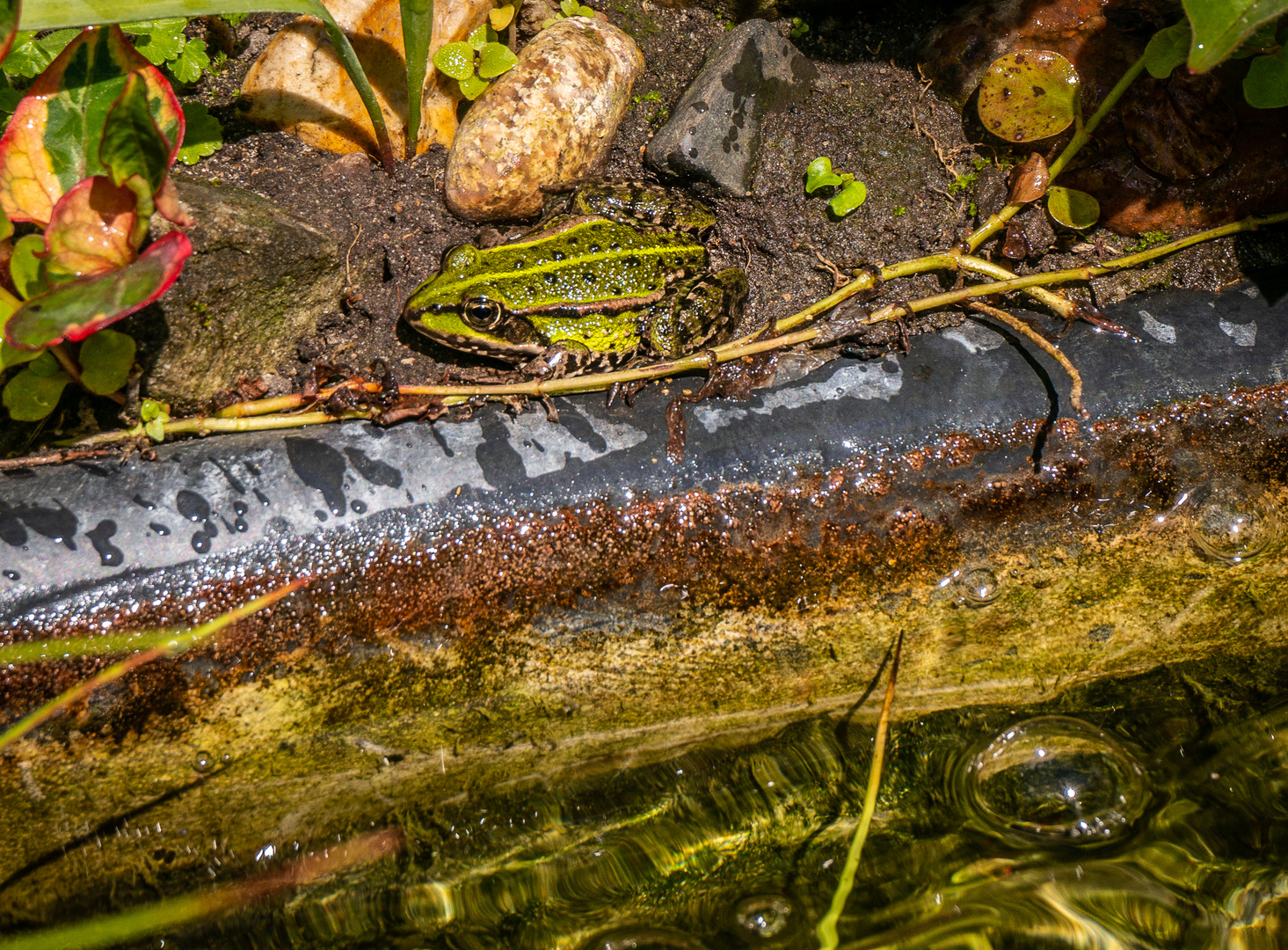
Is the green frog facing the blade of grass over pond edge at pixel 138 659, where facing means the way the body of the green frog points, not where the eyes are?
no

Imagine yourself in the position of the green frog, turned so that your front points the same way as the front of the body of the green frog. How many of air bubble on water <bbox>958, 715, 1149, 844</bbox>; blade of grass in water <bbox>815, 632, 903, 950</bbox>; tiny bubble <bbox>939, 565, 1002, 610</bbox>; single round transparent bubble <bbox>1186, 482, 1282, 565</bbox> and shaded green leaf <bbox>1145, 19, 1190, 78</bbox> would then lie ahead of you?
0

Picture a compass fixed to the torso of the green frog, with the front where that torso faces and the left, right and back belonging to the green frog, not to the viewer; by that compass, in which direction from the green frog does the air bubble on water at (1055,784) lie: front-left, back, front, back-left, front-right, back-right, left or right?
back-left

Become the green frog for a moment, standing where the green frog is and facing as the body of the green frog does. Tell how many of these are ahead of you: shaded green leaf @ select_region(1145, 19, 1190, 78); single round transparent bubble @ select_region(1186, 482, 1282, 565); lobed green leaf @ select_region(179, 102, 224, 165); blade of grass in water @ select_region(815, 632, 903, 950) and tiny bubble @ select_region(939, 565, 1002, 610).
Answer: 1

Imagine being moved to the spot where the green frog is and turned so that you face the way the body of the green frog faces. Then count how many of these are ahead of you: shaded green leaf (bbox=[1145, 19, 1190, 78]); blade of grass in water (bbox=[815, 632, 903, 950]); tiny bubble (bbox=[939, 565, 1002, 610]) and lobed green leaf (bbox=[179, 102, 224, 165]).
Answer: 1

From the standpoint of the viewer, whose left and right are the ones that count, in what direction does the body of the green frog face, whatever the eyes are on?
facing to the left of the viewer

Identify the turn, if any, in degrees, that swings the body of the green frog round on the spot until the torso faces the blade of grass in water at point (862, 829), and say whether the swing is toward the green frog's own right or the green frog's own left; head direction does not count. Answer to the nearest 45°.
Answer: approximately 135° to the green frog's own left

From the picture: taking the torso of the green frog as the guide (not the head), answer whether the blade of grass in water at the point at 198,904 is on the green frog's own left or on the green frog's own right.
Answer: on the green frog's own left

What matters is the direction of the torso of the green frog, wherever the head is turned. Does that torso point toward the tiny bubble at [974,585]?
no

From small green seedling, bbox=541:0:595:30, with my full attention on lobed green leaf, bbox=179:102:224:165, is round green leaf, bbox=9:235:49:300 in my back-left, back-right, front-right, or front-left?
front-left

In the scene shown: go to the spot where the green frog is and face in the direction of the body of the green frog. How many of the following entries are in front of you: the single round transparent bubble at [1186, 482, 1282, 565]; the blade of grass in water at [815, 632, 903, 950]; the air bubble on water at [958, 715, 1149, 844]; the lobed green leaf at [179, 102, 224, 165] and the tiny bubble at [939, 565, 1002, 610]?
1

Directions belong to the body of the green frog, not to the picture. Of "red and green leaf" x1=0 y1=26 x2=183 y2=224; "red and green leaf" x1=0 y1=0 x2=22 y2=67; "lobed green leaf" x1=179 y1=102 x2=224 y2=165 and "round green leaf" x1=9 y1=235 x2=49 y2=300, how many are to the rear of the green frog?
0
